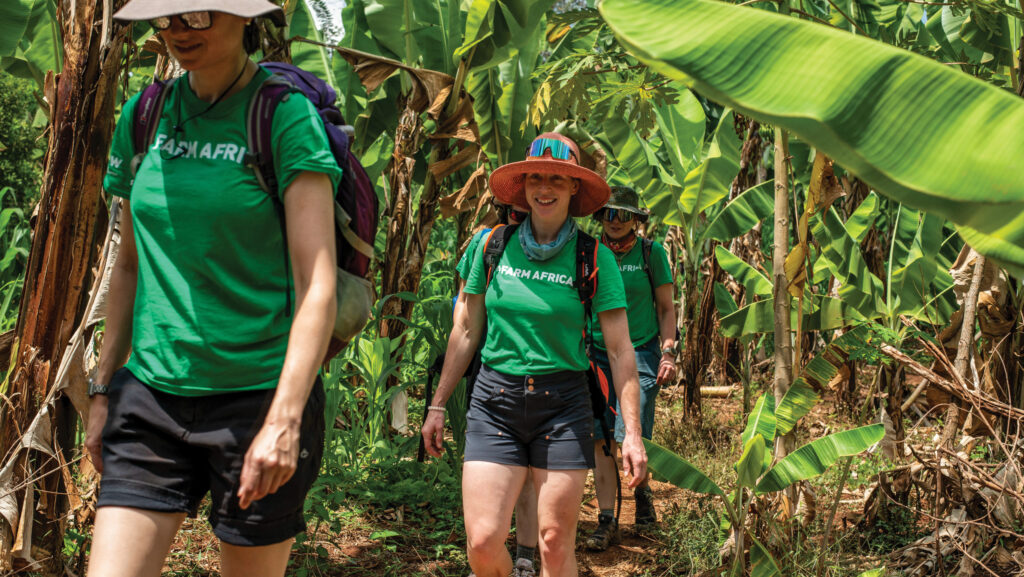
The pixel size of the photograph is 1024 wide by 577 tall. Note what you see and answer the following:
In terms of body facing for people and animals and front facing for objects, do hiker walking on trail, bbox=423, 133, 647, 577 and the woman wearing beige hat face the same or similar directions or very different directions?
same or similar directions

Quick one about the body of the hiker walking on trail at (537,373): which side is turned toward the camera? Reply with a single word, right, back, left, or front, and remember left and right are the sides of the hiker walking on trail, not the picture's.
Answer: front

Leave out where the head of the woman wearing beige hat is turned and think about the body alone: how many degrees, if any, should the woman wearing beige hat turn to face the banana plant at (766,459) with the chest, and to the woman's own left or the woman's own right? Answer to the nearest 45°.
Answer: approximately 180°

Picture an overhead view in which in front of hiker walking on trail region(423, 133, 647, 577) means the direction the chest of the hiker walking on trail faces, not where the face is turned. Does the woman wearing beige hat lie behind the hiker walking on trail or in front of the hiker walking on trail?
in front

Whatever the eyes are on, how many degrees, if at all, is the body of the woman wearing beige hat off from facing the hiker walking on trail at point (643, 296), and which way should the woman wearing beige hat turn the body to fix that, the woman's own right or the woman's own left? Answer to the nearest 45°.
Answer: approximately 180°

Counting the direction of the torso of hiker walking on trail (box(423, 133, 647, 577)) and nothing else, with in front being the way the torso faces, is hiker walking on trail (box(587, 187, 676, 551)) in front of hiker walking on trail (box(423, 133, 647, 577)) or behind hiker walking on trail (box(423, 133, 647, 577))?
behind

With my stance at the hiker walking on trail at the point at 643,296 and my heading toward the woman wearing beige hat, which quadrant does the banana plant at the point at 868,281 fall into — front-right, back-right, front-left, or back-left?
back-left

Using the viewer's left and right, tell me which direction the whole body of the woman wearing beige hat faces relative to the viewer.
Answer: facing the viewer and to the left of the viewer

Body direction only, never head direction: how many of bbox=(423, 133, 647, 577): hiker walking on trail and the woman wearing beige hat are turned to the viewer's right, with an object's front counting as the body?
0

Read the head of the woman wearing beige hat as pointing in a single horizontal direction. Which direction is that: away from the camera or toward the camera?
toward the camera

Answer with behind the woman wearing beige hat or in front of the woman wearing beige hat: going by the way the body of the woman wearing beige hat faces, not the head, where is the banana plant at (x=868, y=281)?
behind

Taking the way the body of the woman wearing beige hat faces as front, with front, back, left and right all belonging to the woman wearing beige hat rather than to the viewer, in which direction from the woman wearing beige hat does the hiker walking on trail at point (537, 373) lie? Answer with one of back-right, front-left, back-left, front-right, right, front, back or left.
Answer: back
